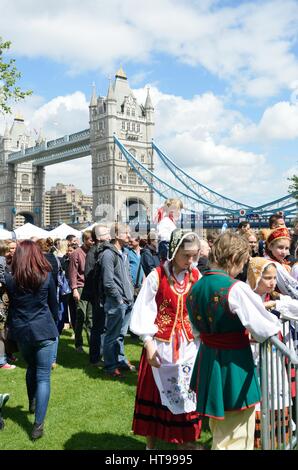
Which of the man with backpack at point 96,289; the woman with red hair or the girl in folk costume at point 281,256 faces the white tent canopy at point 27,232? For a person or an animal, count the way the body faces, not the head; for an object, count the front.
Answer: the woman with red hair

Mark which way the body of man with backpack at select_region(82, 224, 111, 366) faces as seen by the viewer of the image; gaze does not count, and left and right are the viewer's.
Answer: facing to the right of the viewer

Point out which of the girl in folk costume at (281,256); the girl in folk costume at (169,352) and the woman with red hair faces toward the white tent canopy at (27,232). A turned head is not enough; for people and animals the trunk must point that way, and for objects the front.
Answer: the woman with red hair

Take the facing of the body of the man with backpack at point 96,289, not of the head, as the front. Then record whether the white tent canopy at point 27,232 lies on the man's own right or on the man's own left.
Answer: on the man's own left

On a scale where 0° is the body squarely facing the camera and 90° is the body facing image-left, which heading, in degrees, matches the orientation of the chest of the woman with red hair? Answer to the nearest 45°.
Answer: approximately 180°

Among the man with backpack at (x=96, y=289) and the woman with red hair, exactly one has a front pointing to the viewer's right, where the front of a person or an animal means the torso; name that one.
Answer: the man with backpack

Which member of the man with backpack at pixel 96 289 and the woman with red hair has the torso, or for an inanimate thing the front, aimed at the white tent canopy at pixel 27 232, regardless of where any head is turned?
the woman with red hair

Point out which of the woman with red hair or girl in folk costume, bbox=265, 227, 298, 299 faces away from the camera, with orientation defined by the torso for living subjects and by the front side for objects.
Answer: the woman with red hair

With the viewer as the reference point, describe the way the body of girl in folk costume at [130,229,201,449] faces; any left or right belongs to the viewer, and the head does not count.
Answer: facing the viewer and to the right of the viewer

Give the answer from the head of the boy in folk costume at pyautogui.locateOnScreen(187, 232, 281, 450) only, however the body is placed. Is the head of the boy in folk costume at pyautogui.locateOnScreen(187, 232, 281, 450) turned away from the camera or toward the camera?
away from the camera

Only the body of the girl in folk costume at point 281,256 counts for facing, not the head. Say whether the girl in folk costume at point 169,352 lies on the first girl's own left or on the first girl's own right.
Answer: on the first girl's own right

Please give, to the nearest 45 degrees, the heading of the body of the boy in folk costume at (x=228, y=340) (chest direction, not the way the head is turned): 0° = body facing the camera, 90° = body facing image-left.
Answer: approximately 225°

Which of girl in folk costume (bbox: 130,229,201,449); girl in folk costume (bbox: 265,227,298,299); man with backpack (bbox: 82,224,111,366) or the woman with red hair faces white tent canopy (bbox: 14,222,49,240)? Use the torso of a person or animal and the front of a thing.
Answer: the woman with red hair
